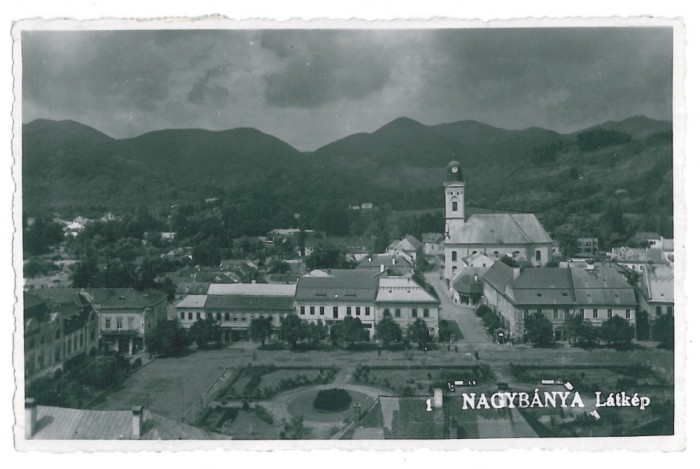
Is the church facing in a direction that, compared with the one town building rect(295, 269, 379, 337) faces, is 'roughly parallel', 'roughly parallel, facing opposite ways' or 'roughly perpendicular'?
roughly perpendicular

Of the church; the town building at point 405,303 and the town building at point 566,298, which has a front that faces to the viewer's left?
the church

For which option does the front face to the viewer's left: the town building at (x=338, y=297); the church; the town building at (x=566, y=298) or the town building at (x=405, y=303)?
the church

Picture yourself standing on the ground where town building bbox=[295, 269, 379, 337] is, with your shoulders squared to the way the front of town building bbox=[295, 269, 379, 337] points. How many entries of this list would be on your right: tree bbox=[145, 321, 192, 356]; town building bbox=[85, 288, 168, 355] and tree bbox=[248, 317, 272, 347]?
3

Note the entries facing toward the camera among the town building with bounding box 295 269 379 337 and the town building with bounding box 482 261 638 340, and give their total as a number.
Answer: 2

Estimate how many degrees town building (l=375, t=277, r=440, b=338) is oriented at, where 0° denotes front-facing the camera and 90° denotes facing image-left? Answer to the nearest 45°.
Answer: approximately 0°

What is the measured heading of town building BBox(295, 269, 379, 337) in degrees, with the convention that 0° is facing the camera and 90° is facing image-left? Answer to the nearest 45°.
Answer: approximately 0°

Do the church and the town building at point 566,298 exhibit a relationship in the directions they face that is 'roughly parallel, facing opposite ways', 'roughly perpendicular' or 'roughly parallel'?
roughly perpendicular

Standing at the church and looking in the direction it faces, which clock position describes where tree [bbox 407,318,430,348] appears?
The tree is roughly at 10 o'clock from the church.

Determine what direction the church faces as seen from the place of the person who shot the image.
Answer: facing to the left of the viewer
